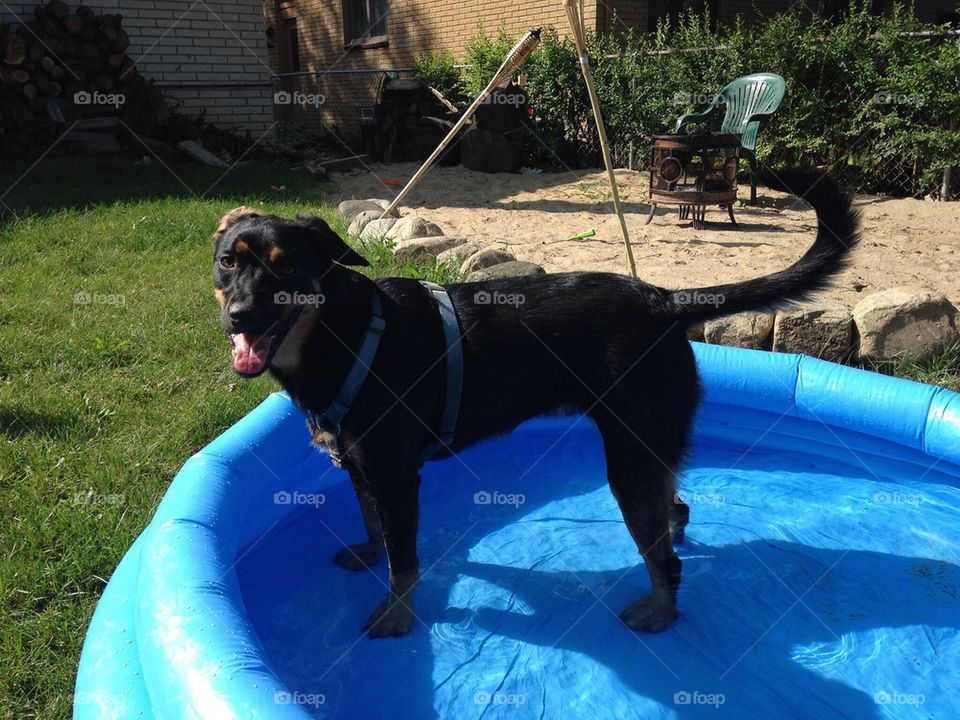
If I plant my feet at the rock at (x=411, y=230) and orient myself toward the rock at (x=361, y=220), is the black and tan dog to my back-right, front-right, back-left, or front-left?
back-left

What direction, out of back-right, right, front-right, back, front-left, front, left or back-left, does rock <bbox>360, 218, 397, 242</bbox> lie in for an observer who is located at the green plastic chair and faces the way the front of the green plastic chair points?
front

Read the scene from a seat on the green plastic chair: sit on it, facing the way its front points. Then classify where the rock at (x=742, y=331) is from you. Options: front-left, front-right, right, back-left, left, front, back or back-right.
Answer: front-left

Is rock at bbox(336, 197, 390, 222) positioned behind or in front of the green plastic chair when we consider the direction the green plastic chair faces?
in front

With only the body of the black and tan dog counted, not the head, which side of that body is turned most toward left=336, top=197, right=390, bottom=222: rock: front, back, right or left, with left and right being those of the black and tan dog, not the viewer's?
right

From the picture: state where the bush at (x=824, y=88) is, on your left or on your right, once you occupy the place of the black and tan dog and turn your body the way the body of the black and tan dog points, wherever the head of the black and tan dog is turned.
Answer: on your right

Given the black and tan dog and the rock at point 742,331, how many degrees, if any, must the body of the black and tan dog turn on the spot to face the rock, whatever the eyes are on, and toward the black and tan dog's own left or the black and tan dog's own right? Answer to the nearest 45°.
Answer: approximately 135° to the black and tan dog's own right

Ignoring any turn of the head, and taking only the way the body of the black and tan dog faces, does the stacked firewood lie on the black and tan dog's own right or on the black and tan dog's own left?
on the black and tan dog's own right

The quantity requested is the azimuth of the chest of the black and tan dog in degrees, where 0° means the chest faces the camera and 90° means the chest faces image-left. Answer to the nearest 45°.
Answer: approximately 90°

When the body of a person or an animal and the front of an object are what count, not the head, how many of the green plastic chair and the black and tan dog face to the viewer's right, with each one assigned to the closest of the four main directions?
0

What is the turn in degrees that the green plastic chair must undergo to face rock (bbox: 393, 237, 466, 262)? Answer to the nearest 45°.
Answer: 0° — it already faces it

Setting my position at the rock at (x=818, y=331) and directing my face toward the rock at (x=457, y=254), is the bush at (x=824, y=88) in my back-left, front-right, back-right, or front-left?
front-right

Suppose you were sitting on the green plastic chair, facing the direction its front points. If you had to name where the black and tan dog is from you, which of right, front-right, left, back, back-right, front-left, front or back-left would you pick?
front-left

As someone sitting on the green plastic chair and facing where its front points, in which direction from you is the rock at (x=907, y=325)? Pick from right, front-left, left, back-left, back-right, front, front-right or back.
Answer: front-left

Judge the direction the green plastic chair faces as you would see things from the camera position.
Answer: facing the viewer and to the left of the viewer
